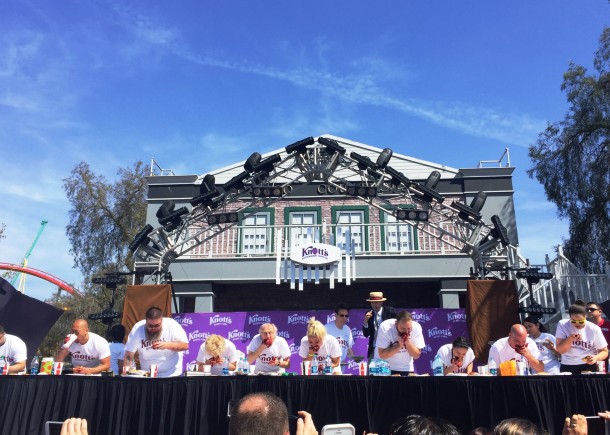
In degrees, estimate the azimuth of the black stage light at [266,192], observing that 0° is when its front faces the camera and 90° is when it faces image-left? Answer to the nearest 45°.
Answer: approximately 0°

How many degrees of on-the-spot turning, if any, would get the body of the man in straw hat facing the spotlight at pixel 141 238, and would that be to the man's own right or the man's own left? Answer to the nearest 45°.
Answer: approximately 90° to the man's own right

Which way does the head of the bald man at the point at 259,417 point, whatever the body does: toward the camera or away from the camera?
away from the camera

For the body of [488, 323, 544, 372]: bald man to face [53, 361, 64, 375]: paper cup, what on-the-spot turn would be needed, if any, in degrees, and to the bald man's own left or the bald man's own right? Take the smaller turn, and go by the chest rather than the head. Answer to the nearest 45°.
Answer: approximately 45° to the bald man's own right

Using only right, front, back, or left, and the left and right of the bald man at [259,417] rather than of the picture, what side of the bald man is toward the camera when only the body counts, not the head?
back

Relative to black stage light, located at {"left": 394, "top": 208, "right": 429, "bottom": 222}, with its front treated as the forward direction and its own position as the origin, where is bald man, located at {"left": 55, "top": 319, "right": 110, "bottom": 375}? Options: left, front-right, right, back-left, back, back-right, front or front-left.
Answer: front-right

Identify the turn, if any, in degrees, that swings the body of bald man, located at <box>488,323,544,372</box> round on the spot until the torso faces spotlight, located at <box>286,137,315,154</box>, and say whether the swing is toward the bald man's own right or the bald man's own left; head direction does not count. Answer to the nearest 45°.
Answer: approximately 135° to the bald man's own right
